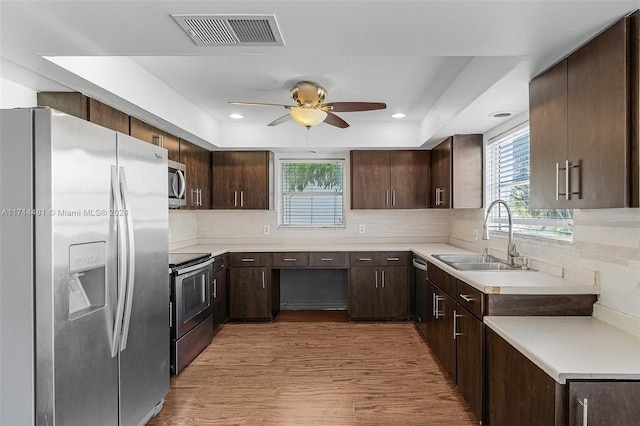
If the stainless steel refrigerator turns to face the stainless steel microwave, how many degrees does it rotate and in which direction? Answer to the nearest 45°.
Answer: approximately 90° to its left

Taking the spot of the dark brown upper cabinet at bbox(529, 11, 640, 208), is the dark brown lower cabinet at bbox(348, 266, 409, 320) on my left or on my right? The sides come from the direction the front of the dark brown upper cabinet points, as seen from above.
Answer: on my right

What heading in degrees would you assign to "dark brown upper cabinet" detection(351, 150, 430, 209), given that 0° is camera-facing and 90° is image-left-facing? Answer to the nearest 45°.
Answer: approximately 0°

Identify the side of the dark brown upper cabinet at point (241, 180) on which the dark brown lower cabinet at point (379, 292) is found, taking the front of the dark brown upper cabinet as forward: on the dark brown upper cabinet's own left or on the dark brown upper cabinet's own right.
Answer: on the dark brown upper cabinet's own left

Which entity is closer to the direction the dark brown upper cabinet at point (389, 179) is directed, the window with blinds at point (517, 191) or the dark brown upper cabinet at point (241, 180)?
the window with blinds

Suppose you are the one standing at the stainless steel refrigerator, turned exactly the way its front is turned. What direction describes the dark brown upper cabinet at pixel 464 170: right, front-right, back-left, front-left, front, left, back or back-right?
front-left

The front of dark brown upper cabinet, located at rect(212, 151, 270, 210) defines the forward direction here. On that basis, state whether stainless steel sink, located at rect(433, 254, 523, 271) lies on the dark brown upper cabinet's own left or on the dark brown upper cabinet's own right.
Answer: on the dark brown upper cabinet's own left

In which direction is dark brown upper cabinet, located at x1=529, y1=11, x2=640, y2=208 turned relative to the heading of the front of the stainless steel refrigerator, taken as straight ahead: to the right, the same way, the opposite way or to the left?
the opposite way

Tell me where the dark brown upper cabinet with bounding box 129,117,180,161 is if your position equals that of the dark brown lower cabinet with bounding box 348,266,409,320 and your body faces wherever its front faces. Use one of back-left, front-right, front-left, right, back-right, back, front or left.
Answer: front-right

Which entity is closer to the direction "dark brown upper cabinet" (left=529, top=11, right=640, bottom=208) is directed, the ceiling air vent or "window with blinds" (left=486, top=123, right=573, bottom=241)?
the ceiling air vent

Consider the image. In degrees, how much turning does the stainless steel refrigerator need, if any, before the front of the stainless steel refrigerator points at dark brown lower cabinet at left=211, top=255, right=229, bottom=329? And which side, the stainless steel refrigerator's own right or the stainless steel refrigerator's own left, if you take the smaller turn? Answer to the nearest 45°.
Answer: approximately 90° to the stainless steel refrigerator's own left

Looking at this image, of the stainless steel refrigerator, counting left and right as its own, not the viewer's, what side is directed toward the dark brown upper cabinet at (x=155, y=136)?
left

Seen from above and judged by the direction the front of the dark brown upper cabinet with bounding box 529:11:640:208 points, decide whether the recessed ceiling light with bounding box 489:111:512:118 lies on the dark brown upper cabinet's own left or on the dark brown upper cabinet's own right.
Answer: on the dark brown upper cabinet's own right

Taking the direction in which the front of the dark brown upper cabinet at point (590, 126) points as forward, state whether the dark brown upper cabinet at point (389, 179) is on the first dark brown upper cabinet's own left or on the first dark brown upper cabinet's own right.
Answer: on the first dark brown upper cabinet's own right

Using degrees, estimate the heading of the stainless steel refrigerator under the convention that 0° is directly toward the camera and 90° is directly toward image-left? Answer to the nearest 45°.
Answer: approximately 315°

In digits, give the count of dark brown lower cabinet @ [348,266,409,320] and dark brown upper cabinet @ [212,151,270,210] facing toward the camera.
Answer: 2
